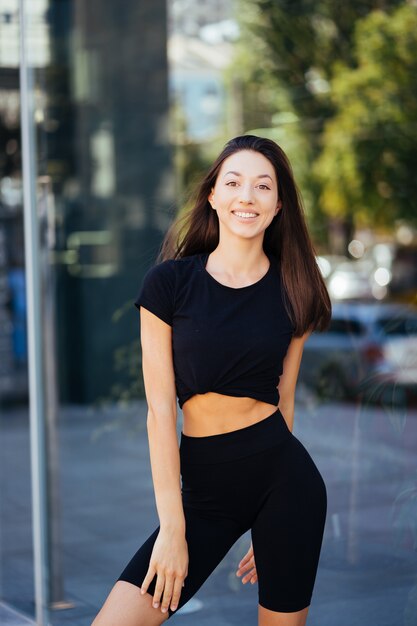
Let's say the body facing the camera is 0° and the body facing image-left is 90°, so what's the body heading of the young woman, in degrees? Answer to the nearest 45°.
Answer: approximately 0°

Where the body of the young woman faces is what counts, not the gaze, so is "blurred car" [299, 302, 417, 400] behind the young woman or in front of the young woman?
behind

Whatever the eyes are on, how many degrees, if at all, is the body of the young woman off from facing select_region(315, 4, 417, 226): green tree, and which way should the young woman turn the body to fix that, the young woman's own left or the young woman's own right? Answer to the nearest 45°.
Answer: approximately 180°

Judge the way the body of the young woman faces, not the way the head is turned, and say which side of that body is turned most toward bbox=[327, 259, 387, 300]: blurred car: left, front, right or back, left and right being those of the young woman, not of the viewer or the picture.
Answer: back

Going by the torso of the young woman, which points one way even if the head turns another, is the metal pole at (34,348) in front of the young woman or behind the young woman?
behind
